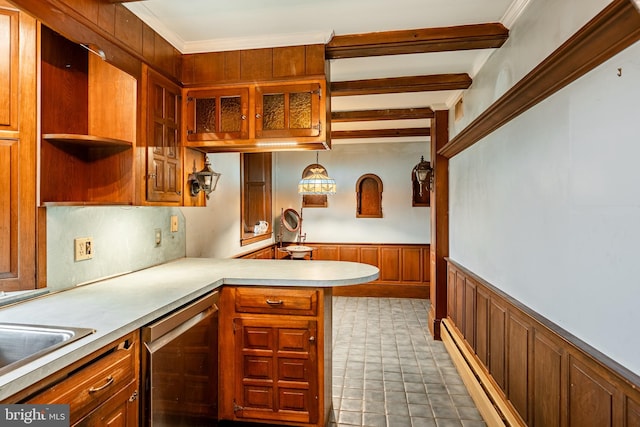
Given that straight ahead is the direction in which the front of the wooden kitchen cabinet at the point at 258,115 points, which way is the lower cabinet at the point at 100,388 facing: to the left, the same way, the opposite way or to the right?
to the left

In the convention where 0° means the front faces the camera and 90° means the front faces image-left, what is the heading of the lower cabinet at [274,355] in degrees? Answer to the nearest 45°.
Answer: approximately 0°

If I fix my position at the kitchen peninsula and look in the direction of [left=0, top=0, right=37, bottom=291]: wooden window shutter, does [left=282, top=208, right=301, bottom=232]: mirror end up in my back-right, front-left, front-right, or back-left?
back-right

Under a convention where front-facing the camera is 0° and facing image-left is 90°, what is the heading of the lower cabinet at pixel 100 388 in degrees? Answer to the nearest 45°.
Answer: approximately 315°
